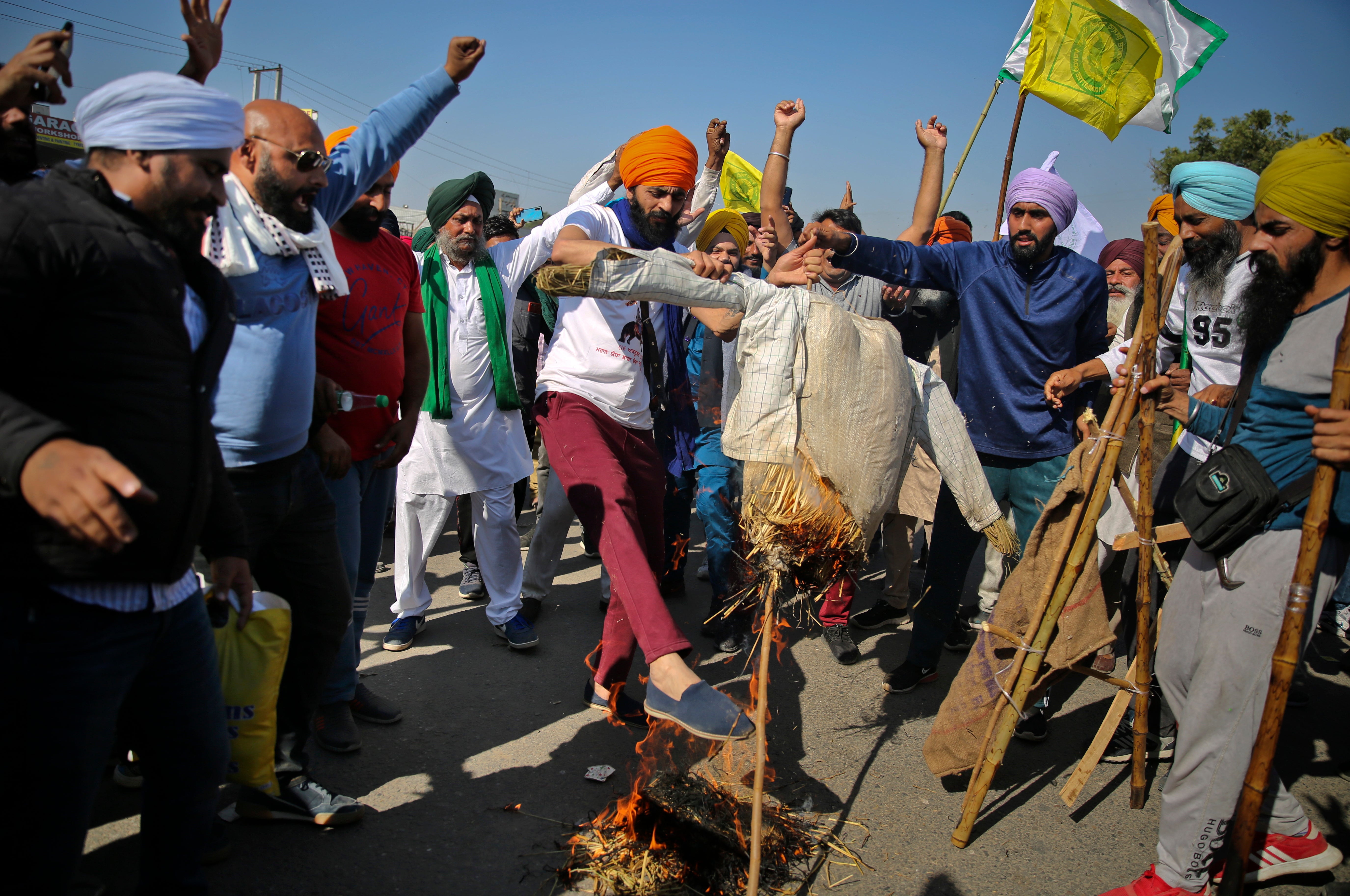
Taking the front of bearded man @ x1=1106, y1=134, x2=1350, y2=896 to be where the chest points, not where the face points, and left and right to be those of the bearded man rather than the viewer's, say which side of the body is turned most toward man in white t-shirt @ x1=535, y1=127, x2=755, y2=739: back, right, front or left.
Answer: front

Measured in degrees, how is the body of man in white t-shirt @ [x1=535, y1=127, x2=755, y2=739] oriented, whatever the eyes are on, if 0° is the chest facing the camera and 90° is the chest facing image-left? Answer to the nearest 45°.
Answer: approximately 315°

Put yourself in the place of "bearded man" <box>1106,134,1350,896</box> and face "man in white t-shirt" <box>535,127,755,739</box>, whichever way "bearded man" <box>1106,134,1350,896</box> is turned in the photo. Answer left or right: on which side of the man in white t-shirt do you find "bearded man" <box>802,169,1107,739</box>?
right

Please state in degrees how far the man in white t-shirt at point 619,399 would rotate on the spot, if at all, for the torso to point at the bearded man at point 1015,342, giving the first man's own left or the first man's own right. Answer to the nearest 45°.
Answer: approximately 45° to the first man's own left

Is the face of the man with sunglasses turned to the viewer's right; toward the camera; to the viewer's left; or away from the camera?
to the viewer's right

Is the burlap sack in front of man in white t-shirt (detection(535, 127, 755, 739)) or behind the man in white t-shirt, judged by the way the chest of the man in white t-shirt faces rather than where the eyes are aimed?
in front

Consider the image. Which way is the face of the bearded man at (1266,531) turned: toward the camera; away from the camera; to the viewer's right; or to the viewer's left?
to the viewer's left

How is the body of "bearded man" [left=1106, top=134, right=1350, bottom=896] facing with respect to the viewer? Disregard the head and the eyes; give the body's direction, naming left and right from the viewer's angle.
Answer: facing to the left of the viewer

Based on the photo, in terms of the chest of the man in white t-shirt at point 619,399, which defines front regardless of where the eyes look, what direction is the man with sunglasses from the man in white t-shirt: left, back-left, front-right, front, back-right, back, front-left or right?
right

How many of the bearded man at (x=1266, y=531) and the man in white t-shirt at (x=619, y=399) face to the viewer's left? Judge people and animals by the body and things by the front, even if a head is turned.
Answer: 1
